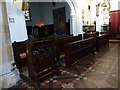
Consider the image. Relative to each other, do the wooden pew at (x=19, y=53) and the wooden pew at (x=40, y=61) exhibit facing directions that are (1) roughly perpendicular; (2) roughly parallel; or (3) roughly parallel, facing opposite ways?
roughly parallel
